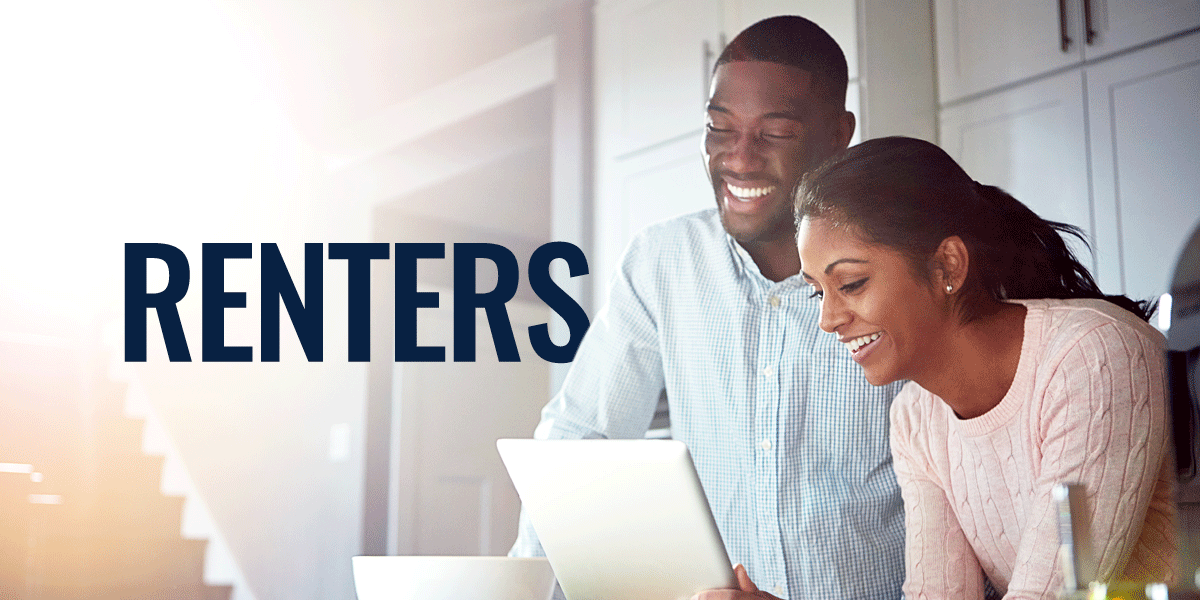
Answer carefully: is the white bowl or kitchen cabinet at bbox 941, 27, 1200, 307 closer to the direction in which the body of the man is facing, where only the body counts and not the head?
the white bowl

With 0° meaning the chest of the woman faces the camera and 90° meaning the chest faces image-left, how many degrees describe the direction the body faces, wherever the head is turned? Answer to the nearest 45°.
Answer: approximately 45°

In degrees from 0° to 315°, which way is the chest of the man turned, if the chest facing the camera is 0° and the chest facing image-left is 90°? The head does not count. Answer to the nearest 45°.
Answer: approximately 0°

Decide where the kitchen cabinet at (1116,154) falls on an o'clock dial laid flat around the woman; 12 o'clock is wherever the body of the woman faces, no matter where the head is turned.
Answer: The kitchen cabinet is roughly at 5 o'clock from the woman.

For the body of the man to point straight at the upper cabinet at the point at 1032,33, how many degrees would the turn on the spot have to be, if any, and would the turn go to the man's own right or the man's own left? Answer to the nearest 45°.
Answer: approximately 135° to the man's own left

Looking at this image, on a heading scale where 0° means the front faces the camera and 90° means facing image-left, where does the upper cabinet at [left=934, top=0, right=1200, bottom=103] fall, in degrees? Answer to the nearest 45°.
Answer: approximately 45°

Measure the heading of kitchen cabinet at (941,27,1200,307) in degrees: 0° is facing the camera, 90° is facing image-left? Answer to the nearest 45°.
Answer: approximately 45°

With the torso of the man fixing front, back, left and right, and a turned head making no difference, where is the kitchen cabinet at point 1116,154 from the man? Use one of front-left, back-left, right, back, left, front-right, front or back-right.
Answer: back-left
